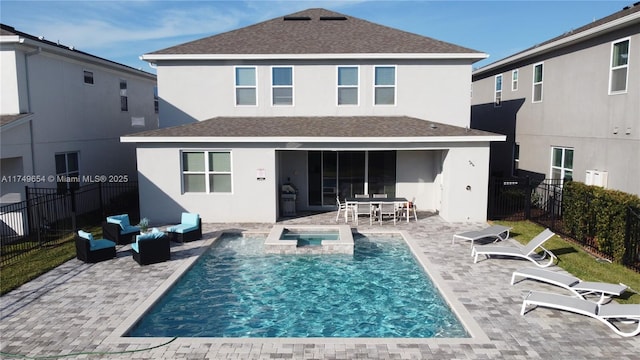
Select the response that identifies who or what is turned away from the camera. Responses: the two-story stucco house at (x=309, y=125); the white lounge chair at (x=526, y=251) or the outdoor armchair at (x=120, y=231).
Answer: the two-story stucco house

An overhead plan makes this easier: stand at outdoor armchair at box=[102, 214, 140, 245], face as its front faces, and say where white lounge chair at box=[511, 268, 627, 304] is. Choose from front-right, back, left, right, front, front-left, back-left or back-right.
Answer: front

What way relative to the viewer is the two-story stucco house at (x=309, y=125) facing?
away from the camera

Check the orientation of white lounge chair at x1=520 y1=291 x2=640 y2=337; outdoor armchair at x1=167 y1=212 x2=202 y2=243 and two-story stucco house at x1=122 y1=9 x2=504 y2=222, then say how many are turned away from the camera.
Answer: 1

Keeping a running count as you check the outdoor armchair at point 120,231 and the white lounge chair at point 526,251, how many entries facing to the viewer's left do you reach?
1

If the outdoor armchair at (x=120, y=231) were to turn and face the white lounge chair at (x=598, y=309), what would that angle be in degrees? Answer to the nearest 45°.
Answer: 0° — it already faces it

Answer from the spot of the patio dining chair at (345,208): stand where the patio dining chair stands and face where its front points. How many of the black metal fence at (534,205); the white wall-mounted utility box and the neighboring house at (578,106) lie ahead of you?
3

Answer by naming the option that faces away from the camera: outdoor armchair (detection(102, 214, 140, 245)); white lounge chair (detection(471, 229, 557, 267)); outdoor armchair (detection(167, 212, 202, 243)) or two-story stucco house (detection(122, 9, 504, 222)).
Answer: the two-story stucco house

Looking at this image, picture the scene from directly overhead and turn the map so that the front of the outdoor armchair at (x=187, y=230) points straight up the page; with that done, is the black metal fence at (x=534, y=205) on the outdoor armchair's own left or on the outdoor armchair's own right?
on the outdoor armchair's own left

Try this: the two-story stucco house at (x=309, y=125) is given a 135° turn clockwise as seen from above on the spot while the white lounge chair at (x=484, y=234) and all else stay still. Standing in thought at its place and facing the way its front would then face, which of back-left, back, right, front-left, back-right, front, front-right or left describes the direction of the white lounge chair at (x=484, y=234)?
front

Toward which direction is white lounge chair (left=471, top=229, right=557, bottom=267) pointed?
to the viewer's left

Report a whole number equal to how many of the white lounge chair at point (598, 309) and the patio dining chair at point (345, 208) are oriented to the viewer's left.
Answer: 1

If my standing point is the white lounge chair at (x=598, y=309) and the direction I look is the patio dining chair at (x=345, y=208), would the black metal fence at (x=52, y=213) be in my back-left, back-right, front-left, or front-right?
front-left
